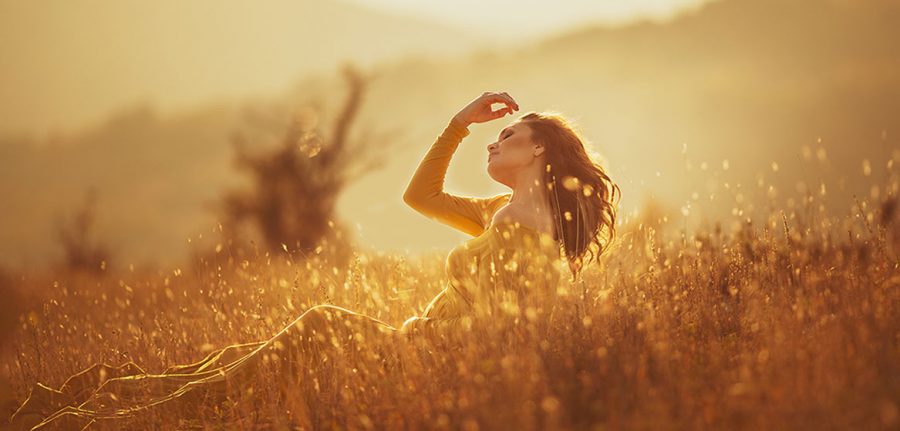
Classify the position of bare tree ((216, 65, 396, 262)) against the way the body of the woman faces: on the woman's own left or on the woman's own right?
on the woman's own right

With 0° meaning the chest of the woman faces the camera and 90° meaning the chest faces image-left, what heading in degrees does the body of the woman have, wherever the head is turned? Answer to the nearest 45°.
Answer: approximately 90°
